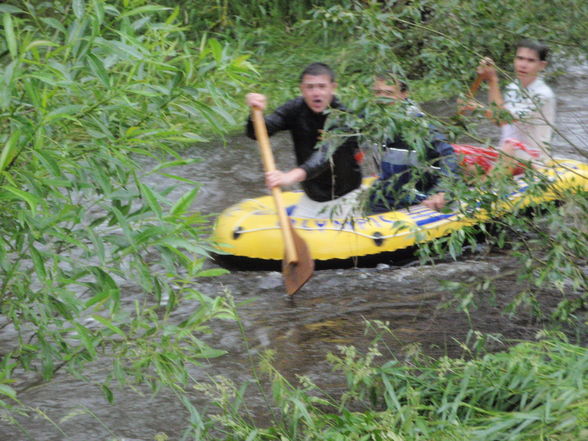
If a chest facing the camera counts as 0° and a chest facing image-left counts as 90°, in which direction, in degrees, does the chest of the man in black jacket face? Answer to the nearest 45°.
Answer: approximately 45°

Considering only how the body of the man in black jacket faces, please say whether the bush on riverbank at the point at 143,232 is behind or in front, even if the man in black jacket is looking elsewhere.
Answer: in front
